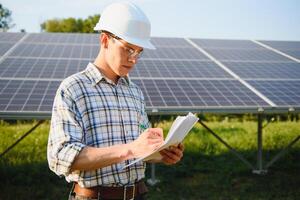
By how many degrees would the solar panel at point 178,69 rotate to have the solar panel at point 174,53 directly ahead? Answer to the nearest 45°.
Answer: approximately 180°

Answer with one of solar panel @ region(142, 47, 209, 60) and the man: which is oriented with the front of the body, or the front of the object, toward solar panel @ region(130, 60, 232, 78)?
solar panel @ region(142, 47, 209, 60)

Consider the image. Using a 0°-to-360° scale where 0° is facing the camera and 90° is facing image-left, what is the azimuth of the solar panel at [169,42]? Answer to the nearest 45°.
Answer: approximately 0°

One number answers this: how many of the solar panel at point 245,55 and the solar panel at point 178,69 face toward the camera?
2

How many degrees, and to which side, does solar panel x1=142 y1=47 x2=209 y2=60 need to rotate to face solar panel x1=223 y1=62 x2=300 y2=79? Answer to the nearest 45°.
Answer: approximately 45° to its left
